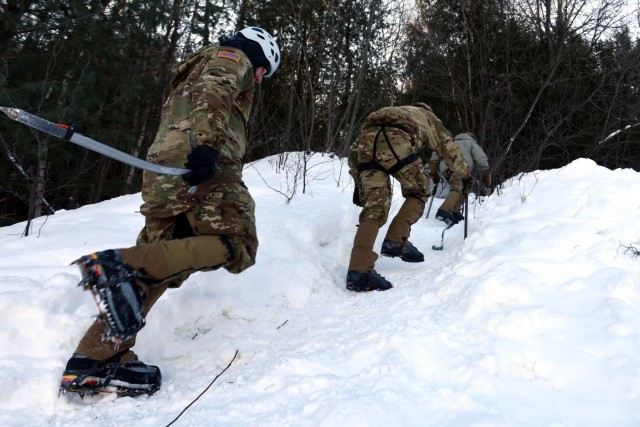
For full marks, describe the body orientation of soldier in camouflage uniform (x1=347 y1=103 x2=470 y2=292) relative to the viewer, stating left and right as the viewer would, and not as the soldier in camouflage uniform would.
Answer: facing away from the viewer and to the right of the viewer

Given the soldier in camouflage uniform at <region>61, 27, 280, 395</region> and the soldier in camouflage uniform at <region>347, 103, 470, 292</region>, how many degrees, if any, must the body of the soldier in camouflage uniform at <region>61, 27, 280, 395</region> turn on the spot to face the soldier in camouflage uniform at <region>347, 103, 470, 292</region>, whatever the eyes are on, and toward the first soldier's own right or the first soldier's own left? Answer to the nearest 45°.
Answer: approximately 45° to the first soldier's own left

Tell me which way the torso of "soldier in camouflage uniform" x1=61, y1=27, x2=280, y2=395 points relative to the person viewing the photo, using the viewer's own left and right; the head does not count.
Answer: facing to the right of the viewer

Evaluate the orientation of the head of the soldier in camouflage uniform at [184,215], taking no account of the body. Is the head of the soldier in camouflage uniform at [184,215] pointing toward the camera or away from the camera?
away from the camera

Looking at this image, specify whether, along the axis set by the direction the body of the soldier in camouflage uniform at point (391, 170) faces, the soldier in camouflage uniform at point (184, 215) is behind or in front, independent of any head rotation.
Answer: behind
